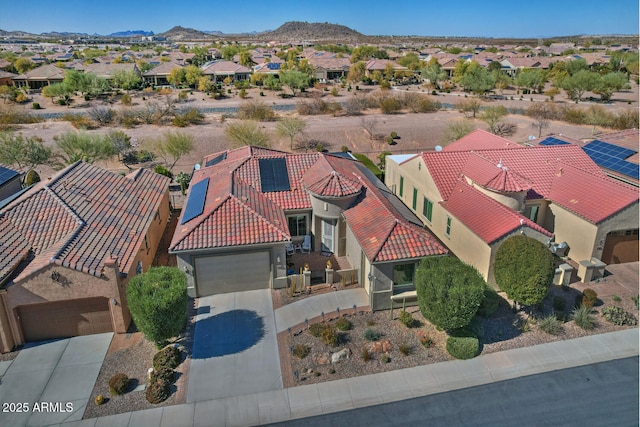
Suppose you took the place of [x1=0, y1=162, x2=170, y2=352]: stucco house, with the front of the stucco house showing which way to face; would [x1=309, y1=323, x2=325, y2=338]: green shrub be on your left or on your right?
on your left

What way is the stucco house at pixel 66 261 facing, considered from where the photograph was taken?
facing the viewer

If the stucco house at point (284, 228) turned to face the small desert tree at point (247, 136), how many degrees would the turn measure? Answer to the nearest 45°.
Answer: approximately 180°

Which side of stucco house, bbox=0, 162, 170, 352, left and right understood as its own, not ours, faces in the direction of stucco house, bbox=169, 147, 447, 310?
left

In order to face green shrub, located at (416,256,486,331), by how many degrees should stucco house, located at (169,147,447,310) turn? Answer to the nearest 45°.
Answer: approximately 45° to its left

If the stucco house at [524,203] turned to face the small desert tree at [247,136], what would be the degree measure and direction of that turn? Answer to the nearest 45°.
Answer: approximately 180°

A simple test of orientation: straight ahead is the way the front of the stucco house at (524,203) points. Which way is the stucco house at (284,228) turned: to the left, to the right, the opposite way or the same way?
the same way

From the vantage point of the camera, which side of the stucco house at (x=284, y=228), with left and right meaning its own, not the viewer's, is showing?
front

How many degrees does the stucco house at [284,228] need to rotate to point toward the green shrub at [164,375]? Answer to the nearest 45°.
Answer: approximately 45° to its right

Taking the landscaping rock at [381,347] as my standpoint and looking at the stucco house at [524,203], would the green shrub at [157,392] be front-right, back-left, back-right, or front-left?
back-left

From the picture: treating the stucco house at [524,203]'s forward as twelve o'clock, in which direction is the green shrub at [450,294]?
The green shrub is roughly at 2 o'clock from the stucco house.

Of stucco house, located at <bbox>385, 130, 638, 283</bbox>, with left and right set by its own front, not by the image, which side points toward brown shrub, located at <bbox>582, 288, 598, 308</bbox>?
front

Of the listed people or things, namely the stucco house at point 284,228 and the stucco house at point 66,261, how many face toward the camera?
2

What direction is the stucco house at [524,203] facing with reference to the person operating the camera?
facing the viewer and to the right of the viewer

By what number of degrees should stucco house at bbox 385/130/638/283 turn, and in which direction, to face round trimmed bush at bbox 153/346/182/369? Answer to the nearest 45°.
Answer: approximately 90° to its right

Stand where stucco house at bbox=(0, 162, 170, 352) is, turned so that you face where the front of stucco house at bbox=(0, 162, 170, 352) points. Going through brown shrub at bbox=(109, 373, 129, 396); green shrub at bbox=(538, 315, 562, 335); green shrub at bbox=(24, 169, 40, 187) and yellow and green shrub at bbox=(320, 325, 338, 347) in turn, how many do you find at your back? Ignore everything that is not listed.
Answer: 1

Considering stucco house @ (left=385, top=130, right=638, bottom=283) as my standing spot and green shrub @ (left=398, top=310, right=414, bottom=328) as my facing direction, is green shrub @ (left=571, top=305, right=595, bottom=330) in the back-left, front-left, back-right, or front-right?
front-left

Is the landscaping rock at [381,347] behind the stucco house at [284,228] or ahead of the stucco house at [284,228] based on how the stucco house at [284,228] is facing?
ahead
